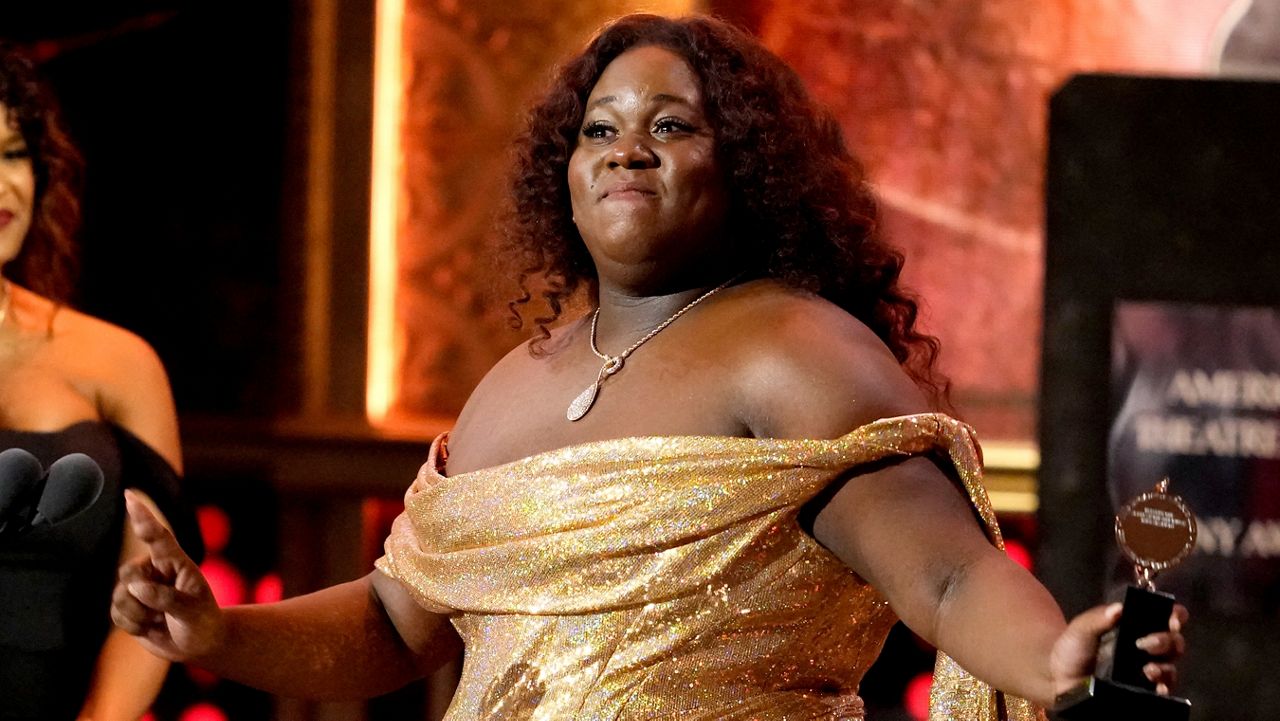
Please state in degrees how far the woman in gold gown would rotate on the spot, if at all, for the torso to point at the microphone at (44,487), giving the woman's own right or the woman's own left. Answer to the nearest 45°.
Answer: approximately 45° to the woman's own right

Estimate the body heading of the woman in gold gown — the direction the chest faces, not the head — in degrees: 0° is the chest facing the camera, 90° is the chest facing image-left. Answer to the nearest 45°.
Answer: approximately 45°

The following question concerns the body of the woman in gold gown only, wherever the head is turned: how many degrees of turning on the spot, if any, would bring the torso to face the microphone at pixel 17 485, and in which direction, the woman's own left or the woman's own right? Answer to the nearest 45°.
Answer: approximately 45° to the woman's own right
